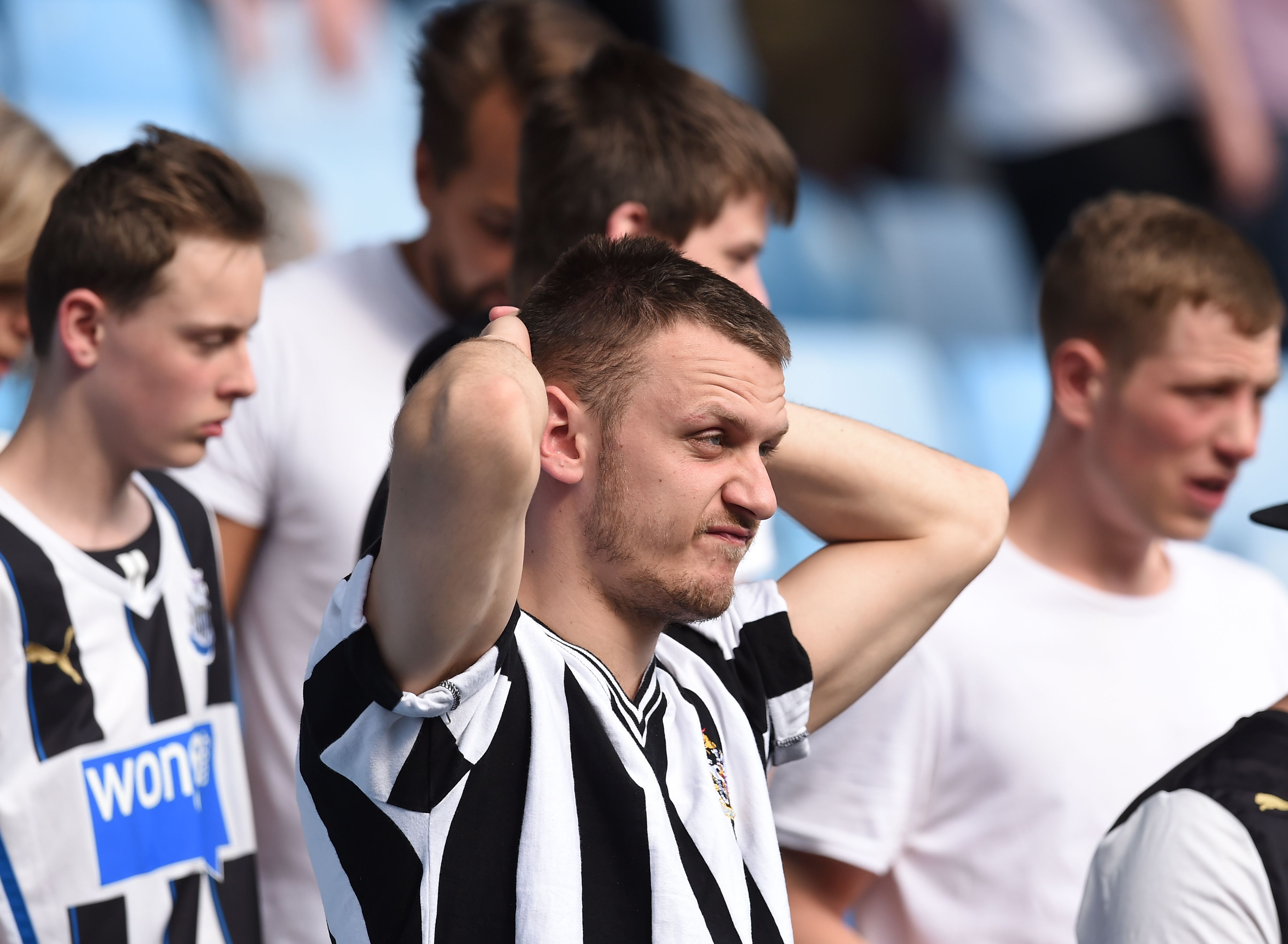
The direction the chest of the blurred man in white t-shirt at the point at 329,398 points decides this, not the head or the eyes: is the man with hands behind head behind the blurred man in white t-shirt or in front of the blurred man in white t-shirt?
in front

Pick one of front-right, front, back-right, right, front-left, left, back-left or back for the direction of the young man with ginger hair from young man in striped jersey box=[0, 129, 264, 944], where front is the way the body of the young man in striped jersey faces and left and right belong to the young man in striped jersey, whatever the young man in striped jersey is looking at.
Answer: front-left

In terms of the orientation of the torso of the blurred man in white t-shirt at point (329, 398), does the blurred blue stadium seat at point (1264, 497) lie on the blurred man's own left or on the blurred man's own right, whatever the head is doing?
on the blurred man's own left

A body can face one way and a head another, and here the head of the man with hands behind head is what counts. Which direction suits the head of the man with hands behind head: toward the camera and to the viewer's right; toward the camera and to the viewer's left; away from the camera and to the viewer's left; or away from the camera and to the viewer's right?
toward the camera and to the viewer's right

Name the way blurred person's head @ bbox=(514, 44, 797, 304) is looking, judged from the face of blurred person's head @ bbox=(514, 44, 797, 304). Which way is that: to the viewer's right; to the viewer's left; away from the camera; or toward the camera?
to the viewer's right

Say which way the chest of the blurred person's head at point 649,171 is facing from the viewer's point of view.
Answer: to the viewer's right

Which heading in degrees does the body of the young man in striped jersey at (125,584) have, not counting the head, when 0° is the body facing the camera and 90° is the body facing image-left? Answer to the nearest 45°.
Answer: approximately 315°

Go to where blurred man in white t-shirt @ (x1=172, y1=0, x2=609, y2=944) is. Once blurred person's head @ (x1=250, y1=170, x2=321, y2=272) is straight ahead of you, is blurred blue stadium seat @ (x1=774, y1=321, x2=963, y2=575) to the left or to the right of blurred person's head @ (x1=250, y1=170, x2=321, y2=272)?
right

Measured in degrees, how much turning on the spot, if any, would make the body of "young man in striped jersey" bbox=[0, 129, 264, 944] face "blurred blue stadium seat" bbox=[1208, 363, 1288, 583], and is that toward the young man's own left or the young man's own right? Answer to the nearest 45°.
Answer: approximately 90° to the young man's own left

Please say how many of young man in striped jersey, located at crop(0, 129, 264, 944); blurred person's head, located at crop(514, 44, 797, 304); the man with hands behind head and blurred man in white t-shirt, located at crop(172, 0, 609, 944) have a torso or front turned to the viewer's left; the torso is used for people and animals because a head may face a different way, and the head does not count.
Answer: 0

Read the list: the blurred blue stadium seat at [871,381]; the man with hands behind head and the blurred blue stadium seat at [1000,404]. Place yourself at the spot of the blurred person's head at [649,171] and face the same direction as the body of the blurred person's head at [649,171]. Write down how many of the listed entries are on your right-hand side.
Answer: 1

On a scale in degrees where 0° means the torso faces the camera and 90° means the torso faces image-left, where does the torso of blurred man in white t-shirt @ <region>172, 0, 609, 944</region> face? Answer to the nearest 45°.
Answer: approximately 315°
